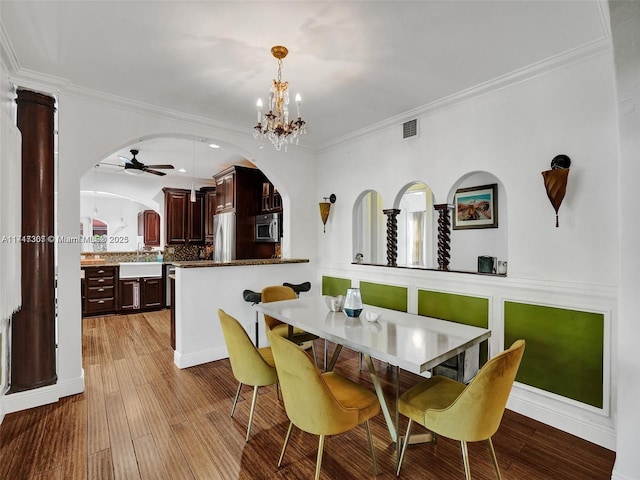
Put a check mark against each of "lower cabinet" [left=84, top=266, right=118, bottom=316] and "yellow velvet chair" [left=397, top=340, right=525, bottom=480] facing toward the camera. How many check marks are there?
1

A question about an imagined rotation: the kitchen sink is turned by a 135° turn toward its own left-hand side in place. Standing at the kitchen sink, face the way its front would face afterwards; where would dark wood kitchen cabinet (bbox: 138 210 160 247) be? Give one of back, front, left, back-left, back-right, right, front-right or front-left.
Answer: front-left

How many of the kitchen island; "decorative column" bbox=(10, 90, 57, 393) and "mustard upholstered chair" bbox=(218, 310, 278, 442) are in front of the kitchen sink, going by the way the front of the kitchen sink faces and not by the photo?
3

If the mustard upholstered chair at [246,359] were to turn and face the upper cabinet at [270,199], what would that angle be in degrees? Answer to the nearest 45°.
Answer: approximately 45° to its left

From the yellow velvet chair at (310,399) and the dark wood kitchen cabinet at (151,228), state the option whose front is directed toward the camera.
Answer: the dark wood kitchen cabinet

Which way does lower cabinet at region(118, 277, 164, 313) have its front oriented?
toward the camera

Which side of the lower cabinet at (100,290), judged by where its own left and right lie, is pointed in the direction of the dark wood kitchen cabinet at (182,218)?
left

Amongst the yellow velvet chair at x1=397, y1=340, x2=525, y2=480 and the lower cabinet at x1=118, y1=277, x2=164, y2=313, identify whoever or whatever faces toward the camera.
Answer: the lower cabinet

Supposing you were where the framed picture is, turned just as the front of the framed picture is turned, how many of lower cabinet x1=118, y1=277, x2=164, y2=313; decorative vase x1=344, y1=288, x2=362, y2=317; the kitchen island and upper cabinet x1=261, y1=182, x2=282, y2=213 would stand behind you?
0

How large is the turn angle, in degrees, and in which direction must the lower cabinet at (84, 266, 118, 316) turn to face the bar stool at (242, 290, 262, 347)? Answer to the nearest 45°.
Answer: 0° — it already faces it

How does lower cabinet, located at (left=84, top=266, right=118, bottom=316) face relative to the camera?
toward the camera

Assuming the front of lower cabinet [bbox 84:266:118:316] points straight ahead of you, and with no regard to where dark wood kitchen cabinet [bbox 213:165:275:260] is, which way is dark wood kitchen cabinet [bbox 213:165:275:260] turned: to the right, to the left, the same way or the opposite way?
to the right

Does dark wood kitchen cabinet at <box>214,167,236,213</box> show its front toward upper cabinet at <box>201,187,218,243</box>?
no

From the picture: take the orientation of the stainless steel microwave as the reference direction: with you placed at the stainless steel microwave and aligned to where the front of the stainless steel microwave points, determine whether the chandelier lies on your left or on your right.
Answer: on your left

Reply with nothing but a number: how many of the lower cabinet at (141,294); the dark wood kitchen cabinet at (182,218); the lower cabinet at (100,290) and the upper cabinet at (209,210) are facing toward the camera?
4

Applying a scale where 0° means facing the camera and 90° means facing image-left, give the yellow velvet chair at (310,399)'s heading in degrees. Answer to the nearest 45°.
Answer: approximately 225°

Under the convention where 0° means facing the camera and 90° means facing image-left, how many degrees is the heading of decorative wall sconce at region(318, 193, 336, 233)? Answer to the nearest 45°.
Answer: approximately 45°

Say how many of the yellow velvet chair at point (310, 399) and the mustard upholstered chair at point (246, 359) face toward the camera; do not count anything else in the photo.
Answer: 0

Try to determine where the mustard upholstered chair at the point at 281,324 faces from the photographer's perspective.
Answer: facing the viewer and to the right of the viewer

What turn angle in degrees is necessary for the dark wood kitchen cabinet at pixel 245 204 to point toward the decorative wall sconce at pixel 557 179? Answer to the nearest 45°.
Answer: approximately 90° to its left

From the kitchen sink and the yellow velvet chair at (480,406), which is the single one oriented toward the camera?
the kitchen sink

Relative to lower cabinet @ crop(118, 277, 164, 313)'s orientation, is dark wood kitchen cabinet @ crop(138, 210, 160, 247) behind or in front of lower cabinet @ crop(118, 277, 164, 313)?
behind
